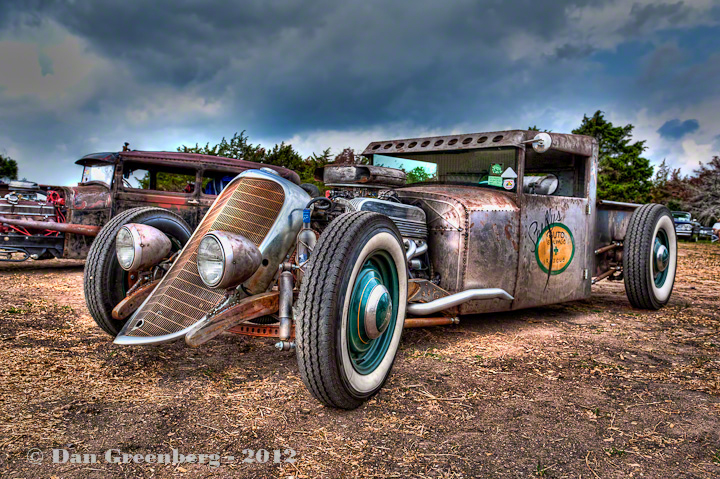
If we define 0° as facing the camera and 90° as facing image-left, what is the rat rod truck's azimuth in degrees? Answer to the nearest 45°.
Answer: approximately 45°

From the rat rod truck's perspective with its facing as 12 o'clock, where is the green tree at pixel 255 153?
The green tree is roughly at 4 o'clock from the rat rod truck.

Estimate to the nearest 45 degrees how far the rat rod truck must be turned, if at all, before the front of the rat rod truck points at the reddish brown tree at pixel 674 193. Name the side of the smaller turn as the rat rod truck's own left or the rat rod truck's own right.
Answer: approximately 180°

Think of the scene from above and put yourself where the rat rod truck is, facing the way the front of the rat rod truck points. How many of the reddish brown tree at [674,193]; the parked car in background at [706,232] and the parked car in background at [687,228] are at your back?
3

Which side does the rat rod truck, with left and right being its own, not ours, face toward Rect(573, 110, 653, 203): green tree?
back

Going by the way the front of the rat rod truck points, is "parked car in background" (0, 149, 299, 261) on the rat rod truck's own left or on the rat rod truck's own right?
on the rat rod truck's own right

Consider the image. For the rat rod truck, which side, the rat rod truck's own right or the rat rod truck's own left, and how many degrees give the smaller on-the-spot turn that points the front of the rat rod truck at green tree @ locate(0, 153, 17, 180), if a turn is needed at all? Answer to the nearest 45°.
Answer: approximately 90° to the rat rod truck's own right

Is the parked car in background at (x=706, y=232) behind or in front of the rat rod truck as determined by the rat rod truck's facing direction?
behind

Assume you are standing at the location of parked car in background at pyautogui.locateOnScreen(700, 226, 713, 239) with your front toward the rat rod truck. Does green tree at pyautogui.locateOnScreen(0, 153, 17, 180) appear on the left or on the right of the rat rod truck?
right

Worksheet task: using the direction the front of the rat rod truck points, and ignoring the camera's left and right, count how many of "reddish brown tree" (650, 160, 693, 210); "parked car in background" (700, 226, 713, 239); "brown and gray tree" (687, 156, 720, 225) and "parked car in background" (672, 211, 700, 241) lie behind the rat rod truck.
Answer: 4

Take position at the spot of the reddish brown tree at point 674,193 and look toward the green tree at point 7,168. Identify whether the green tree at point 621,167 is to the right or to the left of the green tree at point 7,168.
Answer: left

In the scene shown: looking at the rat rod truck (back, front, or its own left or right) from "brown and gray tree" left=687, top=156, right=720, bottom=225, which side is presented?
back
